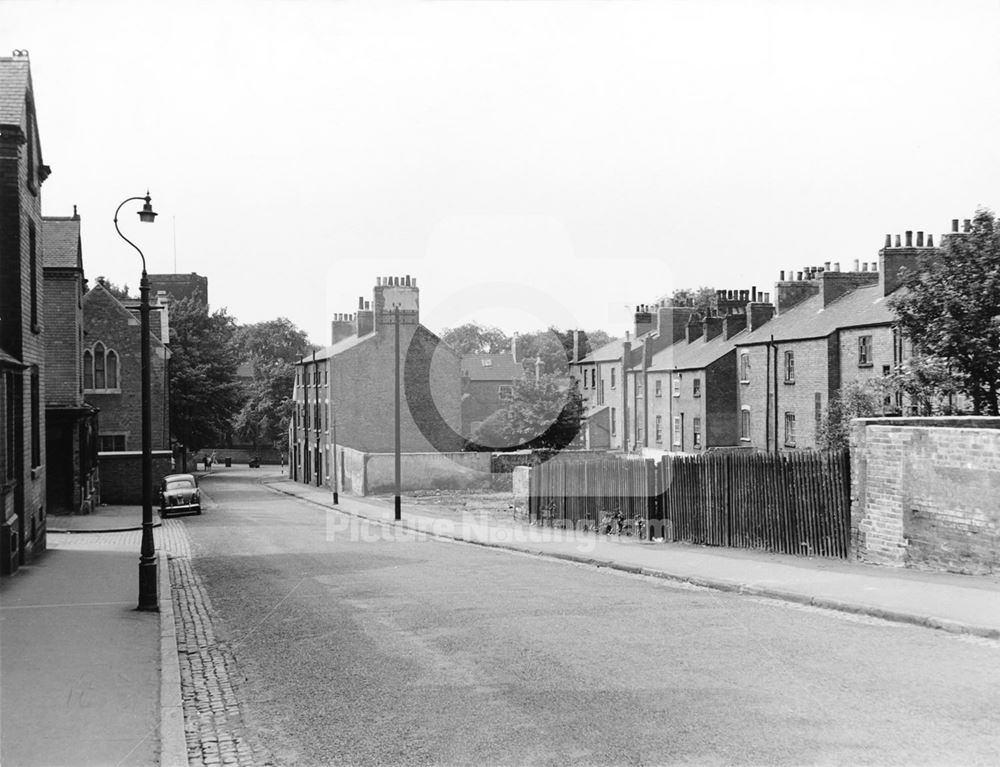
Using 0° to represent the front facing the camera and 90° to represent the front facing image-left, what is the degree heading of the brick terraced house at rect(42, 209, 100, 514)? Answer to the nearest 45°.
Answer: approximately 270°

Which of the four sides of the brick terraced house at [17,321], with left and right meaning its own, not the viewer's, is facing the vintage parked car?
left

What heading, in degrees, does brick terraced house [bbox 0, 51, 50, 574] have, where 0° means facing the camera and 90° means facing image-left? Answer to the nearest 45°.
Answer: approximately 270°

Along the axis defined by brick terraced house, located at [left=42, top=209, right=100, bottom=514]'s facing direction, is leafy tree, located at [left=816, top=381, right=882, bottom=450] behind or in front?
in front

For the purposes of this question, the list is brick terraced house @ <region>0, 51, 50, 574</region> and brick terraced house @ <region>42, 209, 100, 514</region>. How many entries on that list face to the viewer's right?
2

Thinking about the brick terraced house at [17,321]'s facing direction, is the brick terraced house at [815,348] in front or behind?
in front

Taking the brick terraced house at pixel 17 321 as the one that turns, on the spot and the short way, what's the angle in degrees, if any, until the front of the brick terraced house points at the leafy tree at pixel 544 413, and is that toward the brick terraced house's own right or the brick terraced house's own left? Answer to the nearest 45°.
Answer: approximately 45° to the brick terraced house's own left

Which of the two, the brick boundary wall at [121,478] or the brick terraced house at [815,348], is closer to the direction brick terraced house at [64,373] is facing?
the brick terraced house
